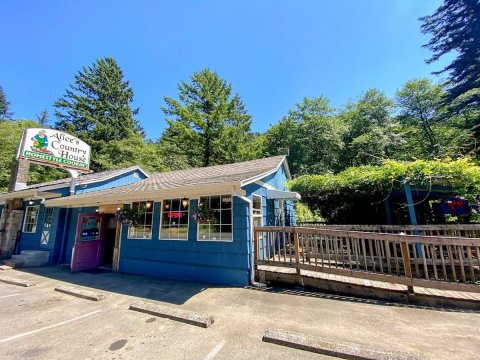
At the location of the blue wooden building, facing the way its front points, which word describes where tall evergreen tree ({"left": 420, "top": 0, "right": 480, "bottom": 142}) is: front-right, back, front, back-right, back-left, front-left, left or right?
back-left

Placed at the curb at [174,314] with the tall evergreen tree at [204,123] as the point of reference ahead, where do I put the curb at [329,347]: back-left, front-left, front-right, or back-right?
back-right

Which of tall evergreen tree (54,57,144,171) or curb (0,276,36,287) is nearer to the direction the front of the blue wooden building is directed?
the curb

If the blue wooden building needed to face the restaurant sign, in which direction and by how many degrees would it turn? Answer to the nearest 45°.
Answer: approximately 90° to its right

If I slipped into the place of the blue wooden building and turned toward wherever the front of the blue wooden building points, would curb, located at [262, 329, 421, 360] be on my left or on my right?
on my left

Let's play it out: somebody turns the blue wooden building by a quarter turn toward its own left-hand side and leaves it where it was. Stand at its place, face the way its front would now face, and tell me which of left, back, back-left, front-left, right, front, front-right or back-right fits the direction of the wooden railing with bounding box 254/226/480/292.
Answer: front

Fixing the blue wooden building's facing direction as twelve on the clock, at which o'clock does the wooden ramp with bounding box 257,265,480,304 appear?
The wooden ramp is roughly at 9 o'clock from the blue wooden building.

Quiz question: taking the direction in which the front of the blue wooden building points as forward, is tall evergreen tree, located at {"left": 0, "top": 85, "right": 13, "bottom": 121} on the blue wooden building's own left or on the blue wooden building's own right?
on the blue wooden building's own right

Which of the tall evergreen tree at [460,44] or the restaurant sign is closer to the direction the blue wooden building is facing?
the restaurant sign

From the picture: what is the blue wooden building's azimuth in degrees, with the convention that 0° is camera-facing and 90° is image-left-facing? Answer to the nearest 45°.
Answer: approximately 45°

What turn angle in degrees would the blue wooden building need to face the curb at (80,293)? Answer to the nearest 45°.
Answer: approximately 45° to its right
